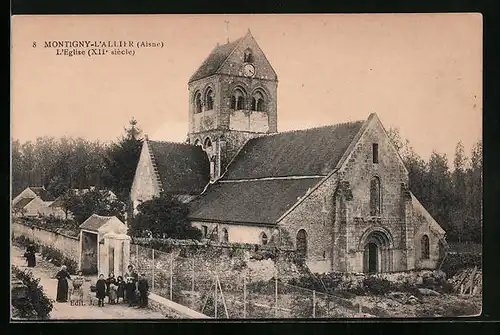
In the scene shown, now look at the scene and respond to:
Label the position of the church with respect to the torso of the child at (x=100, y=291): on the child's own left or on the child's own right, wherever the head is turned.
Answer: on the child's own left

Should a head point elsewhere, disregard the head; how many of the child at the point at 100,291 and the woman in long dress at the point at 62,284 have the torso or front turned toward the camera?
2

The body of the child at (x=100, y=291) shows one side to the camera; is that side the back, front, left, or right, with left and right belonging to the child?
front

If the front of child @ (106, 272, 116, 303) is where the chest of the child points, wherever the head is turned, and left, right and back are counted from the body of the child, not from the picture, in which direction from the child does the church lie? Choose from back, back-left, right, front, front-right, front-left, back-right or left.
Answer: left

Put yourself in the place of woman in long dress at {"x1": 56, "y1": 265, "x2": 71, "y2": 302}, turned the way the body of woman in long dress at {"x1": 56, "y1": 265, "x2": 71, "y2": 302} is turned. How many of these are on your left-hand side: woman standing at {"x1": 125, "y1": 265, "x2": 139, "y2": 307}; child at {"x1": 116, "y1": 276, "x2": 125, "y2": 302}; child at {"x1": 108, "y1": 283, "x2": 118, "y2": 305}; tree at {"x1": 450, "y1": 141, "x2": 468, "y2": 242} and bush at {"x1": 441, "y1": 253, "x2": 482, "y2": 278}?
5

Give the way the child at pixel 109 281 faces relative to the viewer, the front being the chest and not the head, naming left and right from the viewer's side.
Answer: facing the viewer

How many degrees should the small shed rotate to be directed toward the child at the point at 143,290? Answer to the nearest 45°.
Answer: approximately 90° to its left

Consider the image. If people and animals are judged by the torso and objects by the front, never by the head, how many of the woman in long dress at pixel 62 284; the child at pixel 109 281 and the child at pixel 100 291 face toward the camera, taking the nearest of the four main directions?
3

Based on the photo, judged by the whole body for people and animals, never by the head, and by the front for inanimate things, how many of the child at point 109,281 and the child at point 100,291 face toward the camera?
2

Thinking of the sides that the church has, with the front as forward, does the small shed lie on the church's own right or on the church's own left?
on the church's own right

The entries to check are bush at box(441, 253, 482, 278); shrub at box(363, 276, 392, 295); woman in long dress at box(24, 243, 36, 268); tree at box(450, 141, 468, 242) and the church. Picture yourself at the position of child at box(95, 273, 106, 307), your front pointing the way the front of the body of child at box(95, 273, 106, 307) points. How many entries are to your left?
4

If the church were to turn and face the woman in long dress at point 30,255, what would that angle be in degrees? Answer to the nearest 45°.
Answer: approximately 135° to its right
